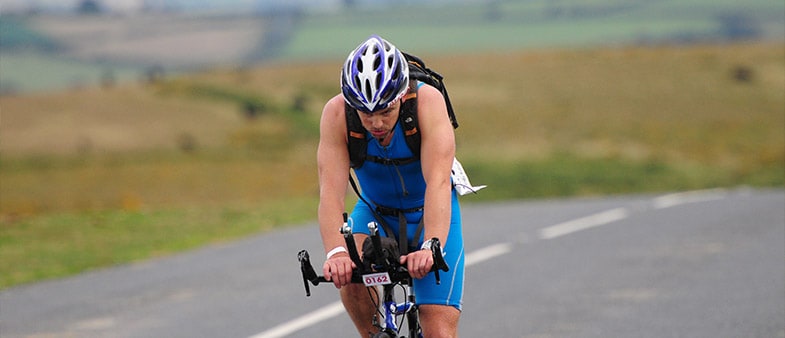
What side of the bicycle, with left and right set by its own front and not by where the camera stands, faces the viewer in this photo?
front
